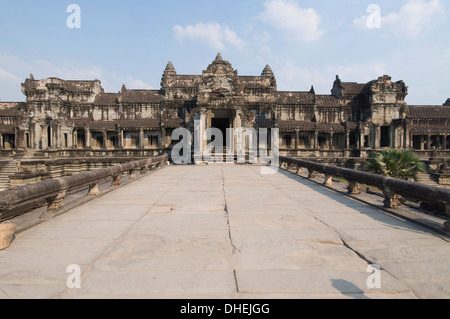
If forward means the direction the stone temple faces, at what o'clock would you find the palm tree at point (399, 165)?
The palm tree is roughly at 11 o'clock from the stone temple.

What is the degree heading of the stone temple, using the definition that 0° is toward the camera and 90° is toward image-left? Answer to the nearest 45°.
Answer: approximately 0°
